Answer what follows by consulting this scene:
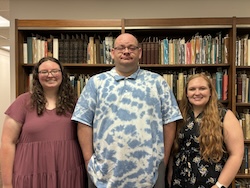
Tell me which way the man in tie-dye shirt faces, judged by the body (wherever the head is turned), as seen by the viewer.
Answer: toward the camera

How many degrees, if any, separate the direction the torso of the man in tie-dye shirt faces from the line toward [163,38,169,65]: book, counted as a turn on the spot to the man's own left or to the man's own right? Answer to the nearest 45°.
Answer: approximately 180°

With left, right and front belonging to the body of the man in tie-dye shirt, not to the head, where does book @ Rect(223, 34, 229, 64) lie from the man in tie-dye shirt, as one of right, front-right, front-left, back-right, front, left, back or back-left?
back-left

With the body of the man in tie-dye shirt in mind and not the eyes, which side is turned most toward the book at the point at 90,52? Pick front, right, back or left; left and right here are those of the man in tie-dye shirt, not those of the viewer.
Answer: back

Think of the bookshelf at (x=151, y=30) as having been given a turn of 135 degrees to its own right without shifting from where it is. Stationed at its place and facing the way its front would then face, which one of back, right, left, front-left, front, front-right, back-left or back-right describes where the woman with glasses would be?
left

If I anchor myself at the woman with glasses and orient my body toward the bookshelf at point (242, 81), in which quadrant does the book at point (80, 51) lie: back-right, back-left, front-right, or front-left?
front-left

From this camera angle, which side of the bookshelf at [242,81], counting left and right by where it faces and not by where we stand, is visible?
front

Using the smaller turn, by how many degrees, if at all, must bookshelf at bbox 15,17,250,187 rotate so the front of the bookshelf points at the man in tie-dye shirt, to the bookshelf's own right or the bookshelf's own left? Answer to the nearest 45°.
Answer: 0° — it already faces them

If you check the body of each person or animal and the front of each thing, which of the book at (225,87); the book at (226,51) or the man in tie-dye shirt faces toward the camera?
the man in tie-dye shirt

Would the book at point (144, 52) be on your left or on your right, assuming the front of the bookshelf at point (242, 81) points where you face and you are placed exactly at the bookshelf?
on your right
